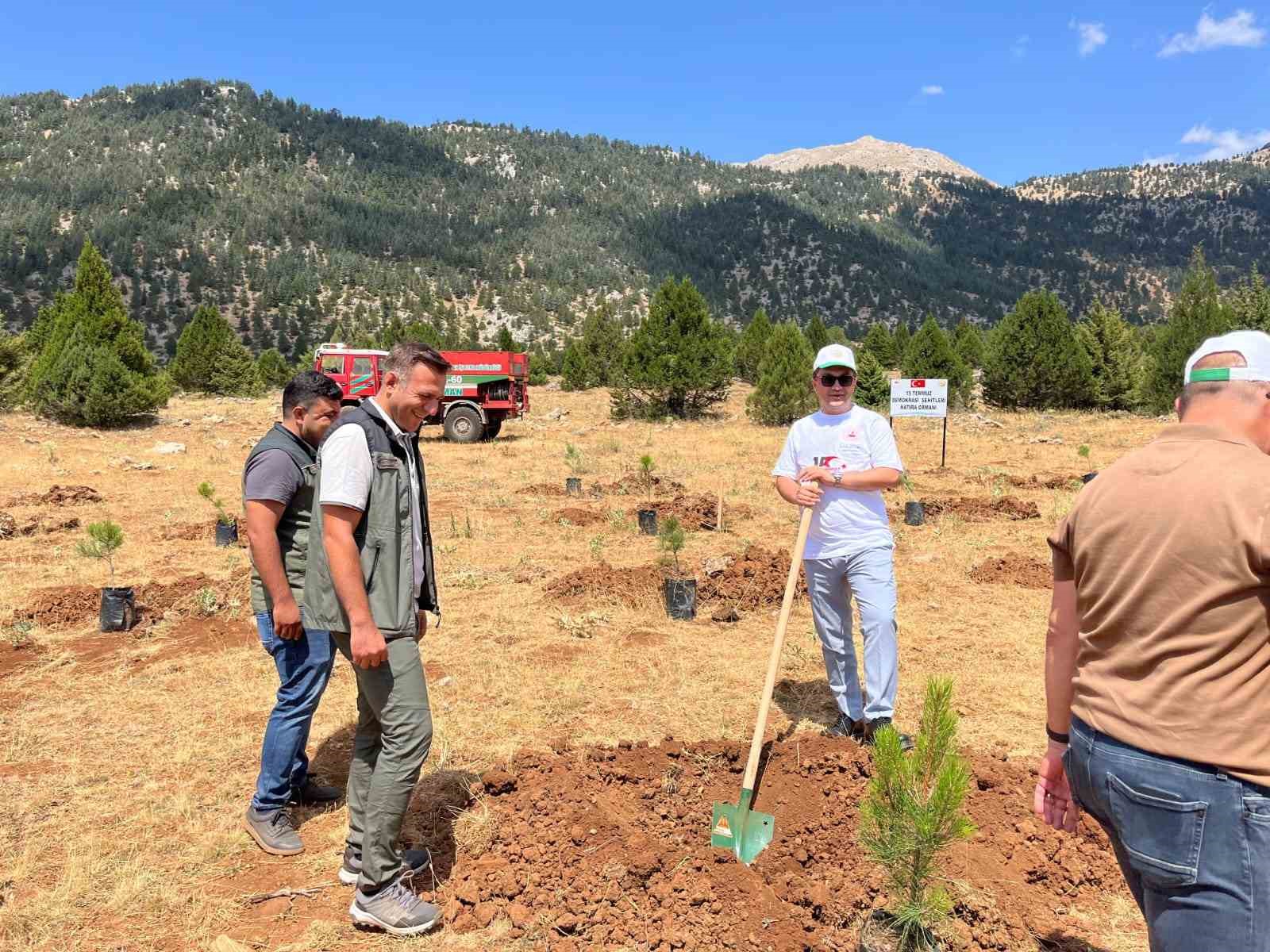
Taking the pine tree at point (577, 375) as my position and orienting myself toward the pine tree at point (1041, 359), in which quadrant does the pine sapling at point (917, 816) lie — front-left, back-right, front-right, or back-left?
front-right

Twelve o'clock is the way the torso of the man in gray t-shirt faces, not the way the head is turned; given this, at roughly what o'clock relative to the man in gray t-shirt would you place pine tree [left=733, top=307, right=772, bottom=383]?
The pine tree is roughly at 10 o'clock from the man in gray t-shirt.

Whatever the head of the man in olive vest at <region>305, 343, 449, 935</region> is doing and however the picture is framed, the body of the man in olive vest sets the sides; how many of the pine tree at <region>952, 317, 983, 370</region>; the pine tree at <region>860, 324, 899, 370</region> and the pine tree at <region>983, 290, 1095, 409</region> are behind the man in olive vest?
0

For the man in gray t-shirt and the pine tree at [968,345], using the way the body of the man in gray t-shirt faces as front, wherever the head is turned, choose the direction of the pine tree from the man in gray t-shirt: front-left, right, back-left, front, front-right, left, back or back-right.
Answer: front-left

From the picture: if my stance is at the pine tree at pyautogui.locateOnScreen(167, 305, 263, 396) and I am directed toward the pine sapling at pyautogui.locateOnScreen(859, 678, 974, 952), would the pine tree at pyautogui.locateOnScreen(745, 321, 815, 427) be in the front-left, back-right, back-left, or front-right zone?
front-left

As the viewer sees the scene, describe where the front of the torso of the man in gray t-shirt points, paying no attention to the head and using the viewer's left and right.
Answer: facing to the right of the viewer

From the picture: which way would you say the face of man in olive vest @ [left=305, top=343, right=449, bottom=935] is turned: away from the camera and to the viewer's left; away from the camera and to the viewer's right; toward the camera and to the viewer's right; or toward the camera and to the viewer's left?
toward the camera and to the viewer's right

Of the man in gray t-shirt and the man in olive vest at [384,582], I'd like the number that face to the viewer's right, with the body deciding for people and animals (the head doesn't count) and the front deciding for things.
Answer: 2

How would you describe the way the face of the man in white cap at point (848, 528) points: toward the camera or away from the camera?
toward the camera

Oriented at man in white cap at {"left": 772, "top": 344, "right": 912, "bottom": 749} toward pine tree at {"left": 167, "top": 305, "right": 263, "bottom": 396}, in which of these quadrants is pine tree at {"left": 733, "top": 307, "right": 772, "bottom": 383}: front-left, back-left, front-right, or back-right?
front-right

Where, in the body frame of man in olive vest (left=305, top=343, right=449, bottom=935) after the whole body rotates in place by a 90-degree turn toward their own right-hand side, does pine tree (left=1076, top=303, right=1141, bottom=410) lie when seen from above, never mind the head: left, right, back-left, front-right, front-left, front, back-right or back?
back-left

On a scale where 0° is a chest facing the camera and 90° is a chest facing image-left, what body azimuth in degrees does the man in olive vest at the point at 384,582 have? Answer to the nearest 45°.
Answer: approximately 270°

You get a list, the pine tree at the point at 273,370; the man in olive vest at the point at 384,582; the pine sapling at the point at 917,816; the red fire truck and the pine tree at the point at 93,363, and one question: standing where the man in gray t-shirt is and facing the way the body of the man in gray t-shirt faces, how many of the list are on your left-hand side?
3

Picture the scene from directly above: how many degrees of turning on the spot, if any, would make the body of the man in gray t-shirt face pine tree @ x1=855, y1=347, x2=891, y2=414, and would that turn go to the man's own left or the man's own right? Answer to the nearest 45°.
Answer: approximately 45° to the man's own left

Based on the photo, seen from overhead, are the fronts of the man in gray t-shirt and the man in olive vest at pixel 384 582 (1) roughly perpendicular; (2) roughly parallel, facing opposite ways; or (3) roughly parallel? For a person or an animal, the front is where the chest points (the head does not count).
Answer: roughly parallel
